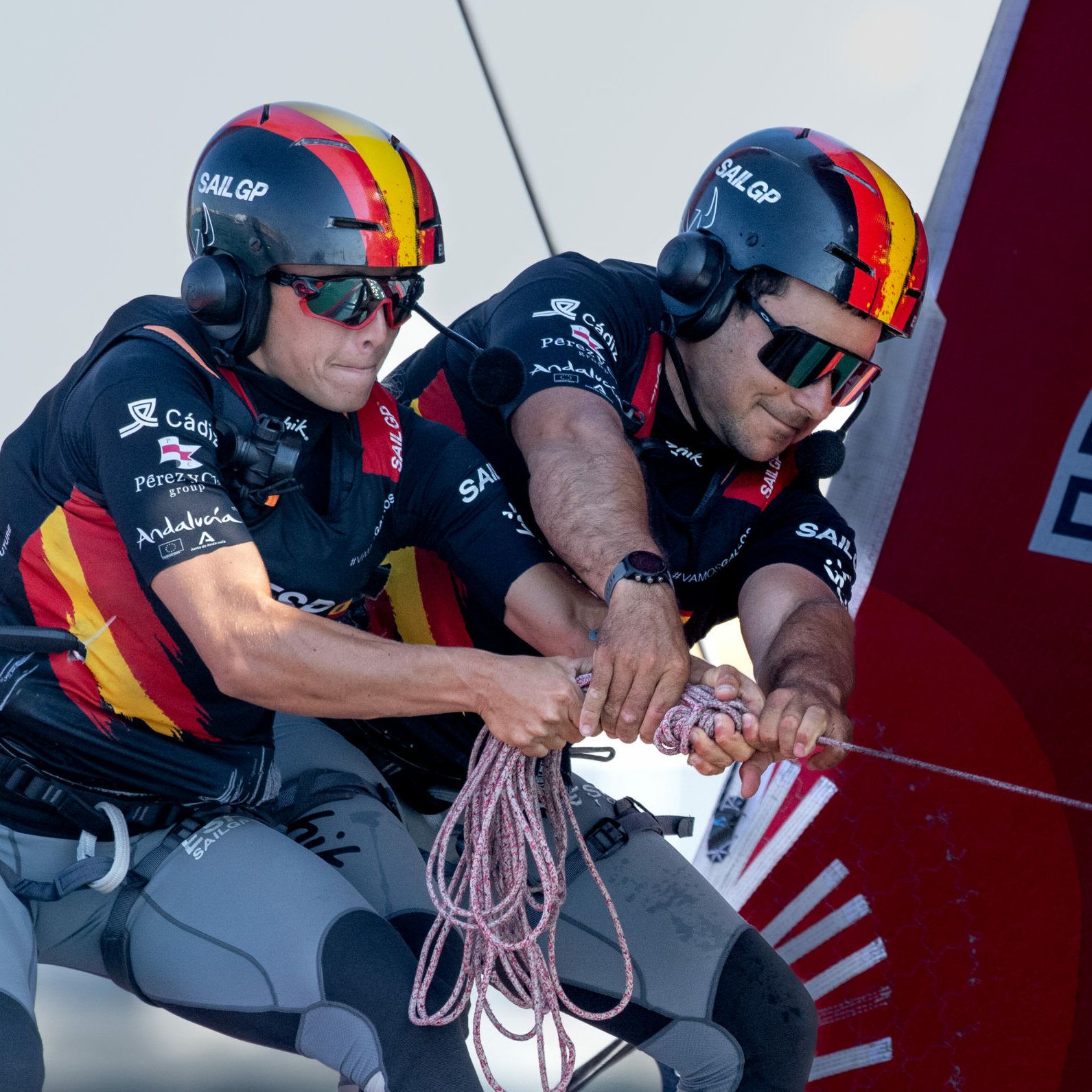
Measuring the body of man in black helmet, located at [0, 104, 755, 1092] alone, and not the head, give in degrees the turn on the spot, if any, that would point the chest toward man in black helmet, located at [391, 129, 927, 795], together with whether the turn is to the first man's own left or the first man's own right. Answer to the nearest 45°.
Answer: approximately 90° to the first man's own left

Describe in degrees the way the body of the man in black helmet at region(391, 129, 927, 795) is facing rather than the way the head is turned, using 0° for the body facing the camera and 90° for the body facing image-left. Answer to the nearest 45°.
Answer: approximately 315°

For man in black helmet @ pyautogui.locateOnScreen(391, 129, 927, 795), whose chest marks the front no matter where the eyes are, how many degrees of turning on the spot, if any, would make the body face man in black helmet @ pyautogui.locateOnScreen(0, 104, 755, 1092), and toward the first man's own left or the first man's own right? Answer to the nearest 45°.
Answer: approximately 90° to the first man's own right

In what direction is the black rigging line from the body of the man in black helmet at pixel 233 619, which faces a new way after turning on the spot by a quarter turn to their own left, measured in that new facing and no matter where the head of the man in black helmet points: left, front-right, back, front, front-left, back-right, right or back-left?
front-left

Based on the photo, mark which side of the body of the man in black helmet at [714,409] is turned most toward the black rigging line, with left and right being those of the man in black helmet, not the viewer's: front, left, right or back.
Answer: back

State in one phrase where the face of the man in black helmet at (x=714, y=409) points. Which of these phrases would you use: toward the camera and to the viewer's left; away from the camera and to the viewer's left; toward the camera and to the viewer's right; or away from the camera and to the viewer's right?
toward the camera and to the viewer's right

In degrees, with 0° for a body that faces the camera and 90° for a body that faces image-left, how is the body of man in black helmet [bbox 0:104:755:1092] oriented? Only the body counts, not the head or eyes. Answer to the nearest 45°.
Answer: approximately 315°

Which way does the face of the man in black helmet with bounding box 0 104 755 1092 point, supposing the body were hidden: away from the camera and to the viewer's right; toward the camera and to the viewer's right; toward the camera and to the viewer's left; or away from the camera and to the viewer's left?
toward the camera and to the viewer's right
